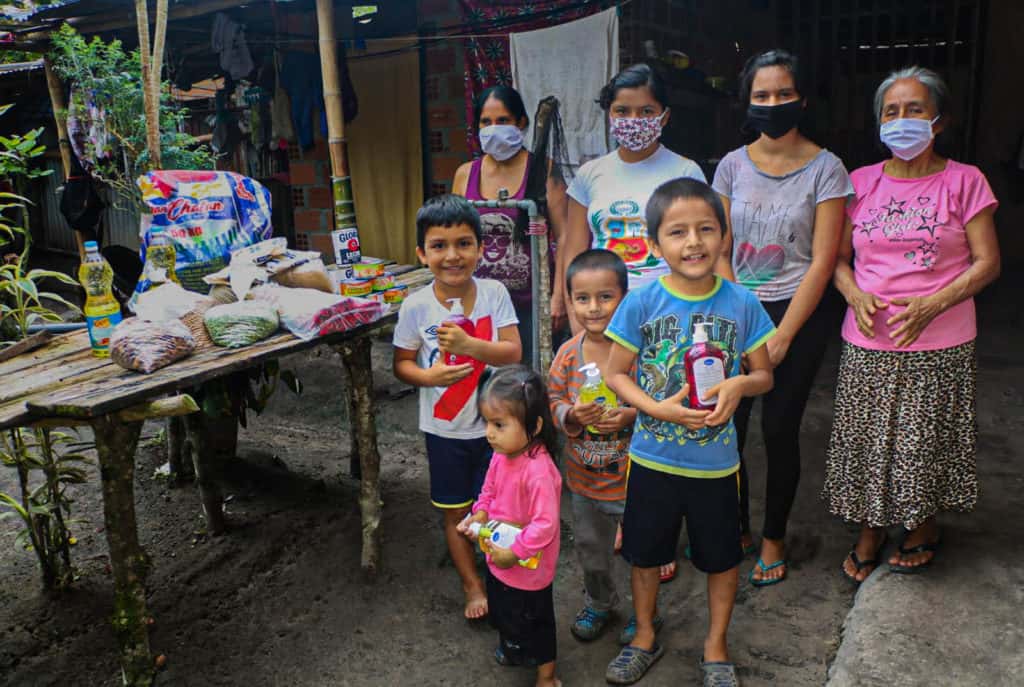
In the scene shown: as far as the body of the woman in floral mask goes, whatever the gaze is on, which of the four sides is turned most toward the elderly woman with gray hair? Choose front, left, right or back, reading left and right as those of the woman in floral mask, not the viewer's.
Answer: left

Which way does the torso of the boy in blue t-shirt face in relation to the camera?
toward the camera

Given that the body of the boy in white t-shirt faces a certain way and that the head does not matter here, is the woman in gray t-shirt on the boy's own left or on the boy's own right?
on the boy's own left

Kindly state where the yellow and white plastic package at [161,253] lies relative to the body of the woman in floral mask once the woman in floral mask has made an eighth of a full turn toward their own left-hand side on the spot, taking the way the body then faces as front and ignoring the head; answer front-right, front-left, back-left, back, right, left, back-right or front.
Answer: back-right

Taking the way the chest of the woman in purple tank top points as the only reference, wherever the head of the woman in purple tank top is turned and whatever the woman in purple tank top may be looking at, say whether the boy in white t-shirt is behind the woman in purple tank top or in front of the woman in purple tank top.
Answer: in front

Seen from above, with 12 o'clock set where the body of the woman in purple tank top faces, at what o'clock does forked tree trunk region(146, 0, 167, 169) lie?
The forked tree trunk is roughly at 3 o'clock from the woman in purple tank top.

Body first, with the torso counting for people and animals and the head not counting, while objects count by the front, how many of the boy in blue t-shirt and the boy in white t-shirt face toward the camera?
2

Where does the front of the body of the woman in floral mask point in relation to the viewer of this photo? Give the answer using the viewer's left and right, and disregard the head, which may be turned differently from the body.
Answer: facing the viewer

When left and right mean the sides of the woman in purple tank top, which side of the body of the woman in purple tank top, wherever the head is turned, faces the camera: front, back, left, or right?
front

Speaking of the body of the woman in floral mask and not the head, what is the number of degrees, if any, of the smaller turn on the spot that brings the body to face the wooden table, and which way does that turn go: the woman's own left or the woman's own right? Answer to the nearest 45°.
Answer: approximately 45° to the woman's own right

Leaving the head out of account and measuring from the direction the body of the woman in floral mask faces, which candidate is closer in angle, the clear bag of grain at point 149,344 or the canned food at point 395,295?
the clear bag of grain

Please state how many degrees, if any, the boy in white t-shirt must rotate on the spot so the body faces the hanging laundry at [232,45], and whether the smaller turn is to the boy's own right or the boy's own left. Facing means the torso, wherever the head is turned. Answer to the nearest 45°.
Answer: approximately 180°
